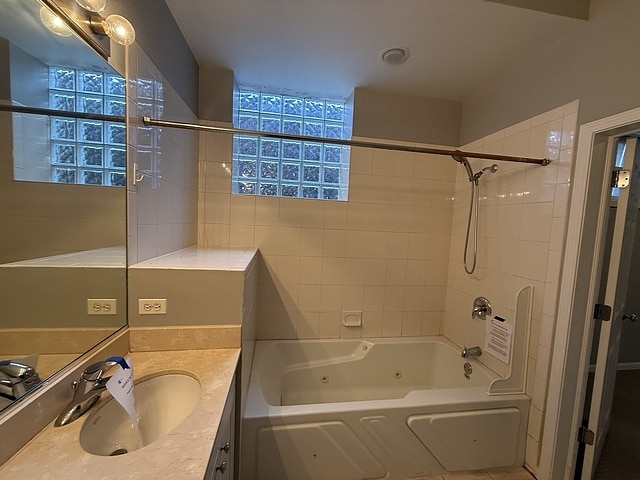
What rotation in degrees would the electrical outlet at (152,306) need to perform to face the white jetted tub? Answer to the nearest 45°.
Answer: approximately 90° to its left

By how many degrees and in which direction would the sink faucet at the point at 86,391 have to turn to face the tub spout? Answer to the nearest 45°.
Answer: approximately 45° to its left

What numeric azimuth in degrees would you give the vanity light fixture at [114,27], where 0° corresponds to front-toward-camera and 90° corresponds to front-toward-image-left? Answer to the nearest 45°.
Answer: approximately 315°

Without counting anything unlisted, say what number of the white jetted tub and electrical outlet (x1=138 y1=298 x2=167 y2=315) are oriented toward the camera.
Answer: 2
